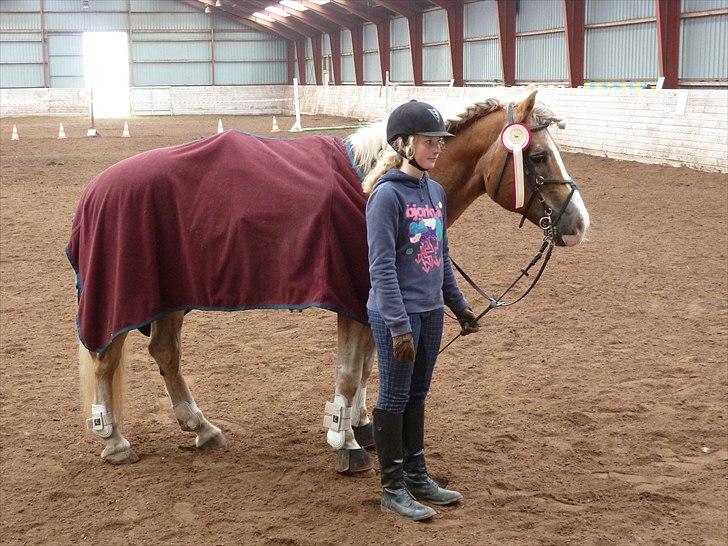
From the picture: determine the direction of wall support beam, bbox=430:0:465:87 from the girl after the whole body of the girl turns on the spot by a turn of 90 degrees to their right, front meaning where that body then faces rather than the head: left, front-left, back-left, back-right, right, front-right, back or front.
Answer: back-right

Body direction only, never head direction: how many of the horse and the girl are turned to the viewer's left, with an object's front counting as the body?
0

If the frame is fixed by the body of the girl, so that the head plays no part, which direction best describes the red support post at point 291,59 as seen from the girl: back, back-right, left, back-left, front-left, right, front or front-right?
back-left

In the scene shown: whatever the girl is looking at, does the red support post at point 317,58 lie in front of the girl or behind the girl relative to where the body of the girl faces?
behind

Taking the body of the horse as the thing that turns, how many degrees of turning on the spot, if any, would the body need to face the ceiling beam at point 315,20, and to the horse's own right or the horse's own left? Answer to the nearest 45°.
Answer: approximately 90° to the horse's own left

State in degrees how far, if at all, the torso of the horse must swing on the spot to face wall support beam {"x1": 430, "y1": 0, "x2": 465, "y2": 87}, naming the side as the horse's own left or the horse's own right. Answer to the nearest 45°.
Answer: approximately 90° to the horse's own left

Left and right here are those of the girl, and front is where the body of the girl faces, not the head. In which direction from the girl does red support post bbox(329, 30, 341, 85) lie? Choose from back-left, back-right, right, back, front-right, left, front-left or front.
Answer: back-left

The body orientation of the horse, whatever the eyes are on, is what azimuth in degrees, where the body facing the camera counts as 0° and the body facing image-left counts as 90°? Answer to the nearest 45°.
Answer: approximately 270°

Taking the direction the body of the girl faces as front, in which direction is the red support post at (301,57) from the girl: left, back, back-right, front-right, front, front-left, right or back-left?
back-left

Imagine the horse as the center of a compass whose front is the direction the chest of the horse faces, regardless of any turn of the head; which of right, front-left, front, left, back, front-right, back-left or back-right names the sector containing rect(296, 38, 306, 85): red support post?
left

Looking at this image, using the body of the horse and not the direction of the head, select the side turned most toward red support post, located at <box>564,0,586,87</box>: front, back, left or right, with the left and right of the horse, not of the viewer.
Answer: left

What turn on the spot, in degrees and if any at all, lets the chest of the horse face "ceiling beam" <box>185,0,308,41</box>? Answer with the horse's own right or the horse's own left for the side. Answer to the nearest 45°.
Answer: approximately 90° to the horse's own left

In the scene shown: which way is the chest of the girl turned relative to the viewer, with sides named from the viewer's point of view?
facing the viewer and to the right of the viewer

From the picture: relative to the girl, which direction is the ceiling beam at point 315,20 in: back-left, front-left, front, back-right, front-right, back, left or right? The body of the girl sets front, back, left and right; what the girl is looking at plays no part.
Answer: back-left

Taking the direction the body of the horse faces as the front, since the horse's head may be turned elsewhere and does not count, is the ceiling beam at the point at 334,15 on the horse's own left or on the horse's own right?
on the horse's own left
